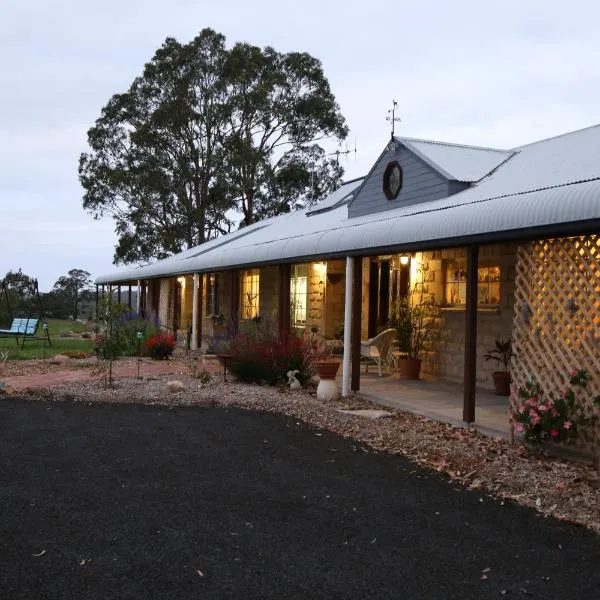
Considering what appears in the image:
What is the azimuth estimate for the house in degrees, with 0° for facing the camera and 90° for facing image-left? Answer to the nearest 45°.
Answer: approximately 45°

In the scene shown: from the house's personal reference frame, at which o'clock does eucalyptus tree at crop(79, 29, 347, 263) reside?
The eucalyptus tree is roughly at 4 o'clock from the house.

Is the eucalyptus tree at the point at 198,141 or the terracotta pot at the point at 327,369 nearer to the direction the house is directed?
the terracotta pot

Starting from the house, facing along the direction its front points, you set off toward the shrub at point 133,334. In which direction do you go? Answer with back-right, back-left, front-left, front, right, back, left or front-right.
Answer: right

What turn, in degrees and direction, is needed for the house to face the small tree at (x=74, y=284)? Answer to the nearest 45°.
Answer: approximately 90° to its right

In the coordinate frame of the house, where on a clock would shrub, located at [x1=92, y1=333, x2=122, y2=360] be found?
The shrub is roughly at 2 o'clock from the house.
